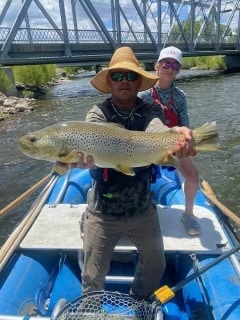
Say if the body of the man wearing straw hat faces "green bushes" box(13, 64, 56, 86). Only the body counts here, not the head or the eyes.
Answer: no

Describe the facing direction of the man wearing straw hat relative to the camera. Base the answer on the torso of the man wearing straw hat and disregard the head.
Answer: toward the camera

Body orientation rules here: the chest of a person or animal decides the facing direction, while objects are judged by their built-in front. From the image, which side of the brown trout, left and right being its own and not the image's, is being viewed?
left

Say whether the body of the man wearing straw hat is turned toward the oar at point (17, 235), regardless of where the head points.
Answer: no

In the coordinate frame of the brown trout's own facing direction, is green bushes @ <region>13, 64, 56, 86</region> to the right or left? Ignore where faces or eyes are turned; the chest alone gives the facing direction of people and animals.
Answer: on its right

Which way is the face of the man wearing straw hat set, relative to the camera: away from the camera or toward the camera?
toward the camera

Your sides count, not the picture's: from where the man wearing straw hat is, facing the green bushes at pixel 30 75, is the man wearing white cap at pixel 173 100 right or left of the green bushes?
right

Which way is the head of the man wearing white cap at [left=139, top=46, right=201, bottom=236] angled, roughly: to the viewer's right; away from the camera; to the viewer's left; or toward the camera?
toward the camera

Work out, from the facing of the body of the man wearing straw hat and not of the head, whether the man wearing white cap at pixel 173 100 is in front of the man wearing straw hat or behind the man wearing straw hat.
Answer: behind
